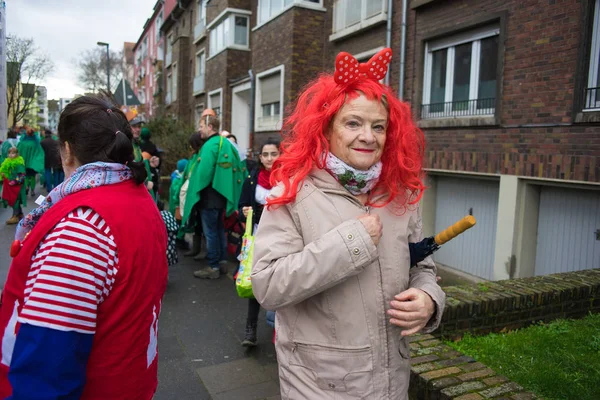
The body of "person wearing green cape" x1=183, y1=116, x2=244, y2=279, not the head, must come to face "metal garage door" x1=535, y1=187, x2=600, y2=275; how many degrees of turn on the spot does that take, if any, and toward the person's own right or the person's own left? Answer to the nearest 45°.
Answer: approximately 180°

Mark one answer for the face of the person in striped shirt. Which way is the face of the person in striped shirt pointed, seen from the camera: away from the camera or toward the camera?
away from the camera

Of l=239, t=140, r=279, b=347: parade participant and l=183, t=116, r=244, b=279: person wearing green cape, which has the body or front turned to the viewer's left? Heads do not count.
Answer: the person wearing green cape

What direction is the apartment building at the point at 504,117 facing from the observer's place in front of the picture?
facing the viewer and to the left of the viewer

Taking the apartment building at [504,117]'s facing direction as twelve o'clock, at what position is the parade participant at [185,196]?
The parade participant is roughly at 1 o'clock from the apartment building.

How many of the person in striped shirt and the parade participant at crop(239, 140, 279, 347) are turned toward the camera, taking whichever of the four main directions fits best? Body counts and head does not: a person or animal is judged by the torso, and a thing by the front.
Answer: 1

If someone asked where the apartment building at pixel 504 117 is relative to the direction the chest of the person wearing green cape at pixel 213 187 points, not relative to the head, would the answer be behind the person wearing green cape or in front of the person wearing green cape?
behind

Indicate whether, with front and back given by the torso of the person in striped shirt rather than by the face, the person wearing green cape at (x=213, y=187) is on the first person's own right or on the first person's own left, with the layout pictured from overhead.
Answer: on the first person's own right

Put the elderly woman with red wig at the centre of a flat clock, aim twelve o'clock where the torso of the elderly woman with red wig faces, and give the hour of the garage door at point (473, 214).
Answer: The garage door is roughly at 8 o'clock from the elderly woman with red wig.

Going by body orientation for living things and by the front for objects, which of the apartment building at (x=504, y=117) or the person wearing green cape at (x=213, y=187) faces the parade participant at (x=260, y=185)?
the apartment building

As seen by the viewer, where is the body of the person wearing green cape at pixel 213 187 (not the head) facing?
to the viewer's left

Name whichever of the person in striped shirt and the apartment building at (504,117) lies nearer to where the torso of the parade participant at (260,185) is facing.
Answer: the person in striped shirt

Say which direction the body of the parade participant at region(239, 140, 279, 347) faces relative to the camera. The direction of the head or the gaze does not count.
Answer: toward the camera

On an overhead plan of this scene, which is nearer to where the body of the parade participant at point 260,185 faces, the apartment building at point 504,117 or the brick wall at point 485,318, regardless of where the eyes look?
the brick wall
